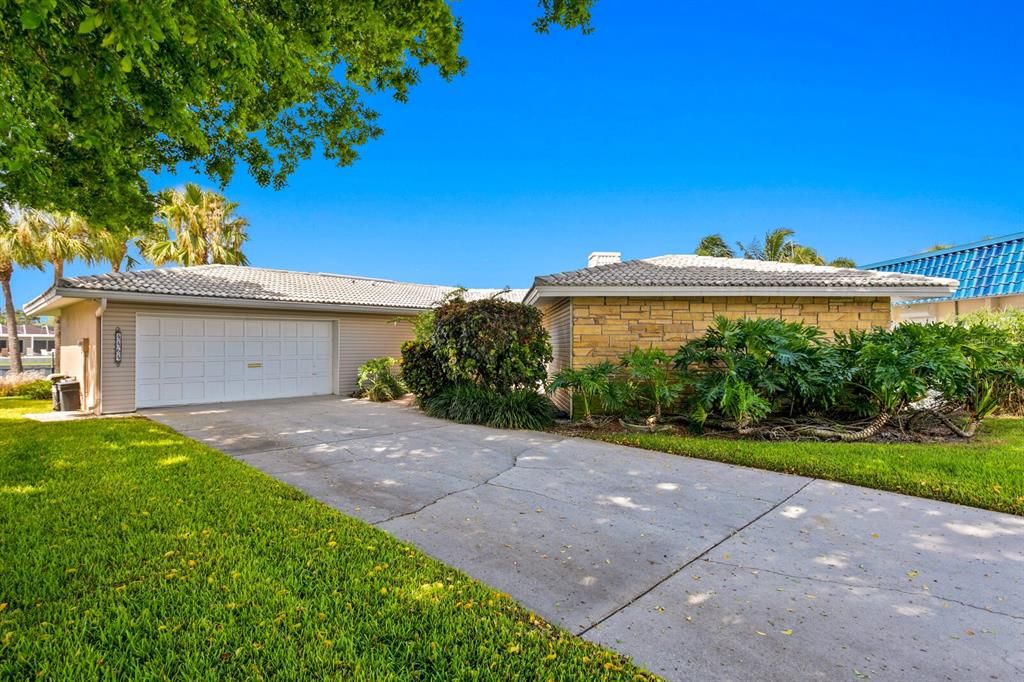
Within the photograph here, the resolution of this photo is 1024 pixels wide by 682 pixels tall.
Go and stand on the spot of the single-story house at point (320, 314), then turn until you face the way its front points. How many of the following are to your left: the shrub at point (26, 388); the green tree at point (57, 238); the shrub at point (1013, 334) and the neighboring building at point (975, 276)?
2

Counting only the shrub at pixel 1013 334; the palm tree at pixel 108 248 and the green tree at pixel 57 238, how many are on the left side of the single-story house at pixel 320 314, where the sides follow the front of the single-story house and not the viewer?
1

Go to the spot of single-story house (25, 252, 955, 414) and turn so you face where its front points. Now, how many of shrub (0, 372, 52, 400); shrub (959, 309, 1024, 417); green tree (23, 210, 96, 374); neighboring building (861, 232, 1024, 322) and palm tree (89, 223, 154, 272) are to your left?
2

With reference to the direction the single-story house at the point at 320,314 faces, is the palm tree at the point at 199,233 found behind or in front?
behind

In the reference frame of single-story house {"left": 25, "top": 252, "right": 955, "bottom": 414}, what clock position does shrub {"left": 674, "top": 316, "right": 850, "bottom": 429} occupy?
The shrub is roughly at 10 o'clock from the single-story house.

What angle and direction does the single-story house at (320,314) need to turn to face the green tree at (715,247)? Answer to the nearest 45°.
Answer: approximately 135° to its left

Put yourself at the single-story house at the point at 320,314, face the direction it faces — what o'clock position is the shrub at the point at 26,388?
The shrub is roughly at 4 o'clock from the single-story house.

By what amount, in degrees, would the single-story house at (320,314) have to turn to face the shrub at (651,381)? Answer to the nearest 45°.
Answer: approximately 45° to its left

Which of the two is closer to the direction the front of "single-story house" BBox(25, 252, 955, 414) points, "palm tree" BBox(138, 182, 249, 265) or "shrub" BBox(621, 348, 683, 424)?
the shrub

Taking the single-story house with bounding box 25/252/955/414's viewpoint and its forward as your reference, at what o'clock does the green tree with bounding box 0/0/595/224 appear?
The green tree is roughly at 12 o'clock from the single-story house.

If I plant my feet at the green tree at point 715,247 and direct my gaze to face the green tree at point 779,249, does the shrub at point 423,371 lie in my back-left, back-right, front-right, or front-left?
back-right

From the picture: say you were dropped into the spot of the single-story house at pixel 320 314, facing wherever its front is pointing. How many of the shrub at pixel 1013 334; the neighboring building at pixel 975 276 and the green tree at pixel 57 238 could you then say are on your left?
2

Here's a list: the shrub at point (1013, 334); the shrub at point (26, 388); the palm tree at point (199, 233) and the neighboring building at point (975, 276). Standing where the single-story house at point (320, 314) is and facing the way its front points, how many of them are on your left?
2

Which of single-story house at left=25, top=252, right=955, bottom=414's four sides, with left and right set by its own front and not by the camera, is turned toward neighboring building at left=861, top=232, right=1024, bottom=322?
left

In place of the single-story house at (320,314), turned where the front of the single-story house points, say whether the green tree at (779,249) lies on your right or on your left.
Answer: on your left
